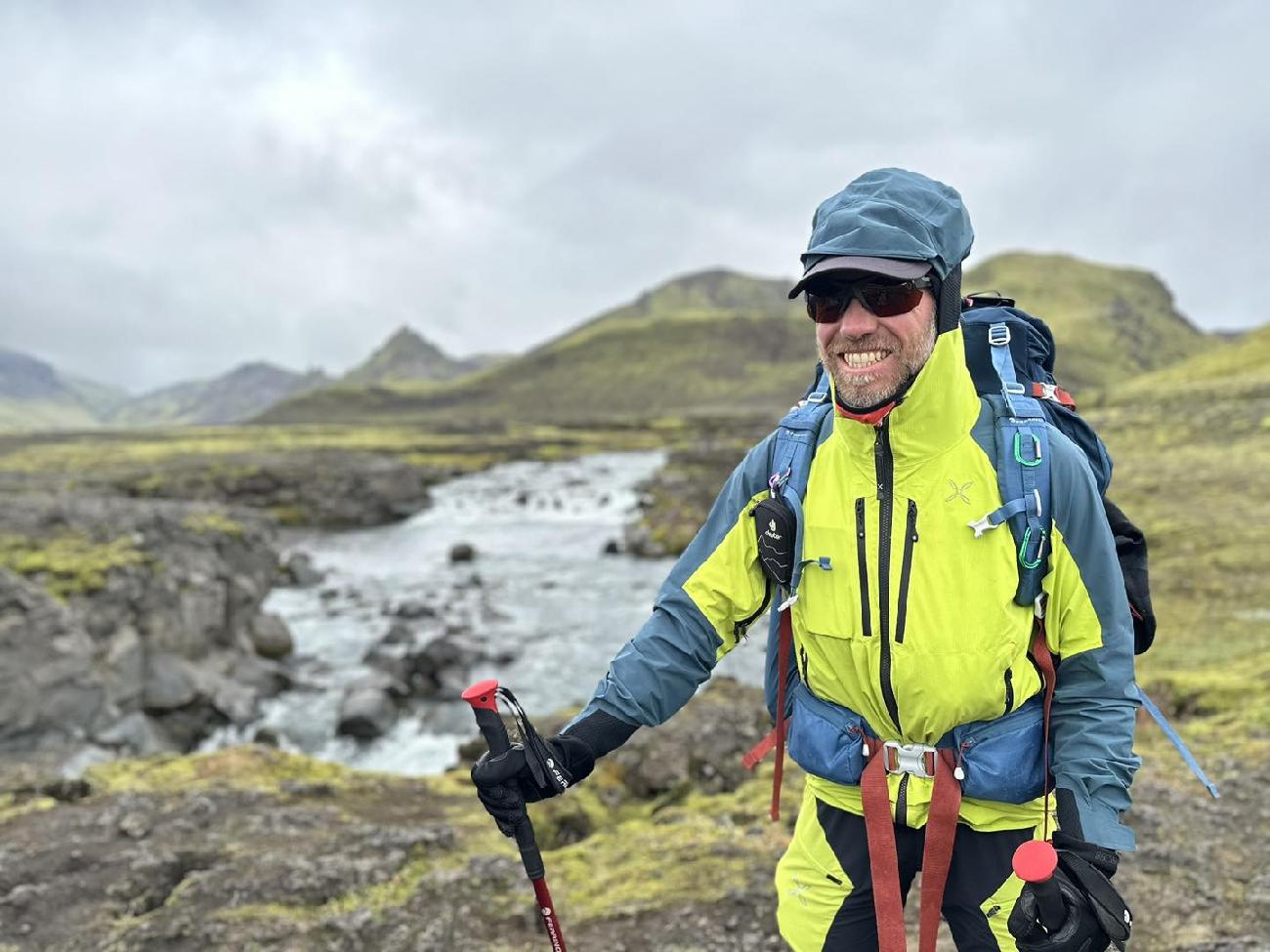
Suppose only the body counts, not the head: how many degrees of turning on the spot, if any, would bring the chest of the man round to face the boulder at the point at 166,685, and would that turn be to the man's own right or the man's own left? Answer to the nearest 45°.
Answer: approximately 135° to the man's own right

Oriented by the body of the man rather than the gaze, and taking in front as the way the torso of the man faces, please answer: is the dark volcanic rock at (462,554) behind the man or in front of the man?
behind

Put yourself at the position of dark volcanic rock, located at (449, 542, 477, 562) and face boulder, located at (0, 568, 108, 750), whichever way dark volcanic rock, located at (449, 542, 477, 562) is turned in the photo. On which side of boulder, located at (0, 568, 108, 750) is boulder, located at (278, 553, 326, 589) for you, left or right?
right

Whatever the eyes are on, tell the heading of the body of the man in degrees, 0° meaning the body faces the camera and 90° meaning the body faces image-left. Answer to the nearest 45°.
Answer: approximately 0°

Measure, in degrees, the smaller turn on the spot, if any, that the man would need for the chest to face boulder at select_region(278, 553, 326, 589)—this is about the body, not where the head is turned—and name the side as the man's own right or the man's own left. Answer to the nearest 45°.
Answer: approximately 135° to the man's own right
